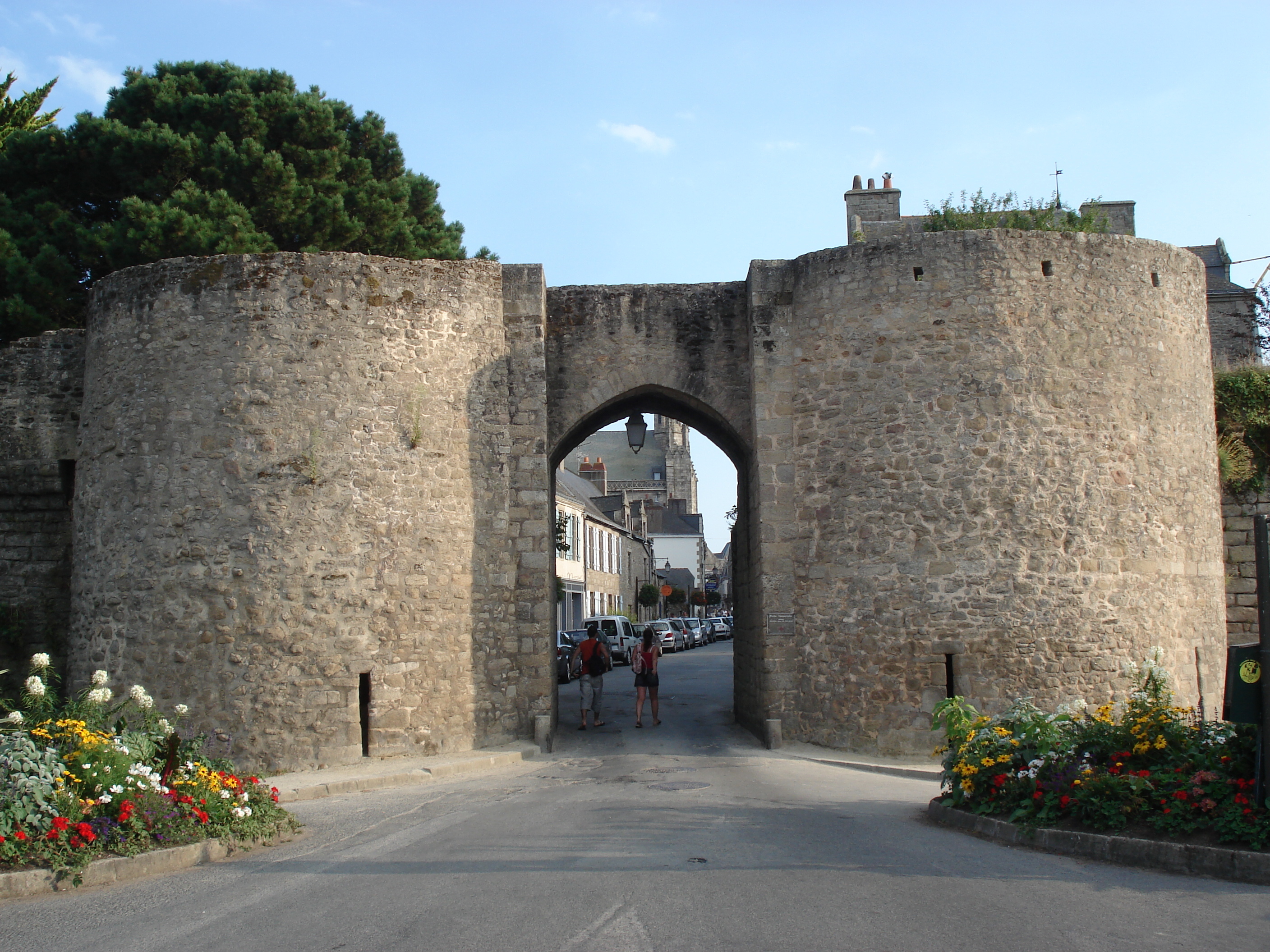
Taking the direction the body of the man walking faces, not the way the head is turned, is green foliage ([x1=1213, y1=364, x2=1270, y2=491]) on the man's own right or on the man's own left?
on the man's own right

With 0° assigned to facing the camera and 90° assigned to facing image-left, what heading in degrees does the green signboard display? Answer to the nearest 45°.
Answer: approximately 0°

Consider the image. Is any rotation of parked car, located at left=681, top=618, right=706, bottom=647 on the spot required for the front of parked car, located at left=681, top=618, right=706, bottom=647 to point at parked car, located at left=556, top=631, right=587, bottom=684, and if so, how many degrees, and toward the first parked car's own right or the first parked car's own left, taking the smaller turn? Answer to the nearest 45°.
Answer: approximately 45° to the first parked car's own right

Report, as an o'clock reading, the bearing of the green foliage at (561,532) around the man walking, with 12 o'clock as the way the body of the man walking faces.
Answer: The green foliage is roughly at 12 o'clock from the man walking.

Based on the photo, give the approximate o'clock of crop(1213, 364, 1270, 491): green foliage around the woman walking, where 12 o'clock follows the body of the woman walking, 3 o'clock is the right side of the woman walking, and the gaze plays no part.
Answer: The green foliage is roughly at 3 o'clock from the woman walking.

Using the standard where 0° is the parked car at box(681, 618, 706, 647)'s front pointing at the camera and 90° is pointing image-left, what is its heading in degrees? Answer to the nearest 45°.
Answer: approximately 315°

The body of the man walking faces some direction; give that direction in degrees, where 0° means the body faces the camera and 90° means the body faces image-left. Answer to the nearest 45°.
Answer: approximately 180°

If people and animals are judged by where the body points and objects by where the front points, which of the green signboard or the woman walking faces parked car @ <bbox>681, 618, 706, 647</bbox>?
the woman walking

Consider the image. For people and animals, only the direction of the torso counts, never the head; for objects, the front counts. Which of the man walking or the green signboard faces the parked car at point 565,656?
the man walking

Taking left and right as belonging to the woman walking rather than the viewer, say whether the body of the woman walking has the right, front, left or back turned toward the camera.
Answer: back
